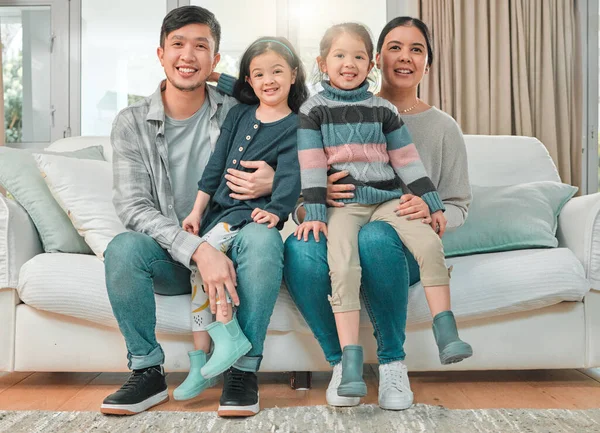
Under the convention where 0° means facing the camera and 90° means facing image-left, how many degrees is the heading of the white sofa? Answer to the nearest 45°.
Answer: approximately 0°

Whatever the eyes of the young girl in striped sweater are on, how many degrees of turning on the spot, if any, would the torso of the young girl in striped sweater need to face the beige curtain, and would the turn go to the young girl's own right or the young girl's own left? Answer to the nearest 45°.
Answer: approximately 180°
